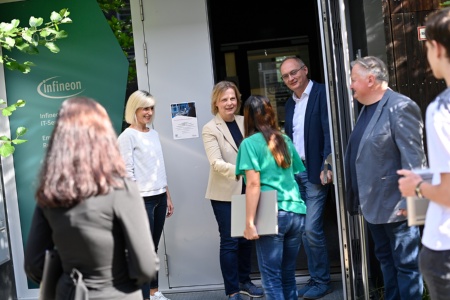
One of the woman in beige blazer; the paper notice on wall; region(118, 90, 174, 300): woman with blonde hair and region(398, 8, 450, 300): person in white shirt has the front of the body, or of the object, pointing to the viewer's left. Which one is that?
the person in white shirt

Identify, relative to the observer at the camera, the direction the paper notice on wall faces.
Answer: facing the viewer

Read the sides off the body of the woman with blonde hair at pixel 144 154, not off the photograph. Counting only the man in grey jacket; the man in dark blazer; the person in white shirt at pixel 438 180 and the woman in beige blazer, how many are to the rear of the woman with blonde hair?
0

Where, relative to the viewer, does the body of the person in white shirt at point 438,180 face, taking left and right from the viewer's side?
facing to the left of the viewer

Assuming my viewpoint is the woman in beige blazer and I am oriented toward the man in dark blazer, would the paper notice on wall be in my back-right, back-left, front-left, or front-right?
back-left

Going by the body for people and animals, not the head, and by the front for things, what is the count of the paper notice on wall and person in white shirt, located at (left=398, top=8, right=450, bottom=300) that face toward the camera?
1

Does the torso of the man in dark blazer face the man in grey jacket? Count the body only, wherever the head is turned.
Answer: no

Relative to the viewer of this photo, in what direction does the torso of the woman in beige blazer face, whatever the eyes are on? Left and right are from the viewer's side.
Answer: facing the viewer and to the right of the viewer

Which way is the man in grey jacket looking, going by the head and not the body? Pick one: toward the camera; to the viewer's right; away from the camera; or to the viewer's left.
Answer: to the viewer's left

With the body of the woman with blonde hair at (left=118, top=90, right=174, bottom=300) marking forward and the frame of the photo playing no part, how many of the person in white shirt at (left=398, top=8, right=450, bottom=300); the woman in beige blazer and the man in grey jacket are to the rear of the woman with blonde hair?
0

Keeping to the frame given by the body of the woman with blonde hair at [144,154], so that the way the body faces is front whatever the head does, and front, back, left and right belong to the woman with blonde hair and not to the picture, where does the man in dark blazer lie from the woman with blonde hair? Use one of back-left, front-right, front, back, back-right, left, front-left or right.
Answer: front-left

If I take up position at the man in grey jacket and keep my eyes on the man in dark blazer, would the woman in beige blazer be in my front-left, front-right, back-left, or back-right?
front-left

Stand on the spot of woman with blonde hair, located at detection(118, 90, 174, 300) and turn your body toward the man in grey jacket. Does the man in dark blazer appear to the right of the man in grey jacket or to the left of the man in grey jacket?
left
